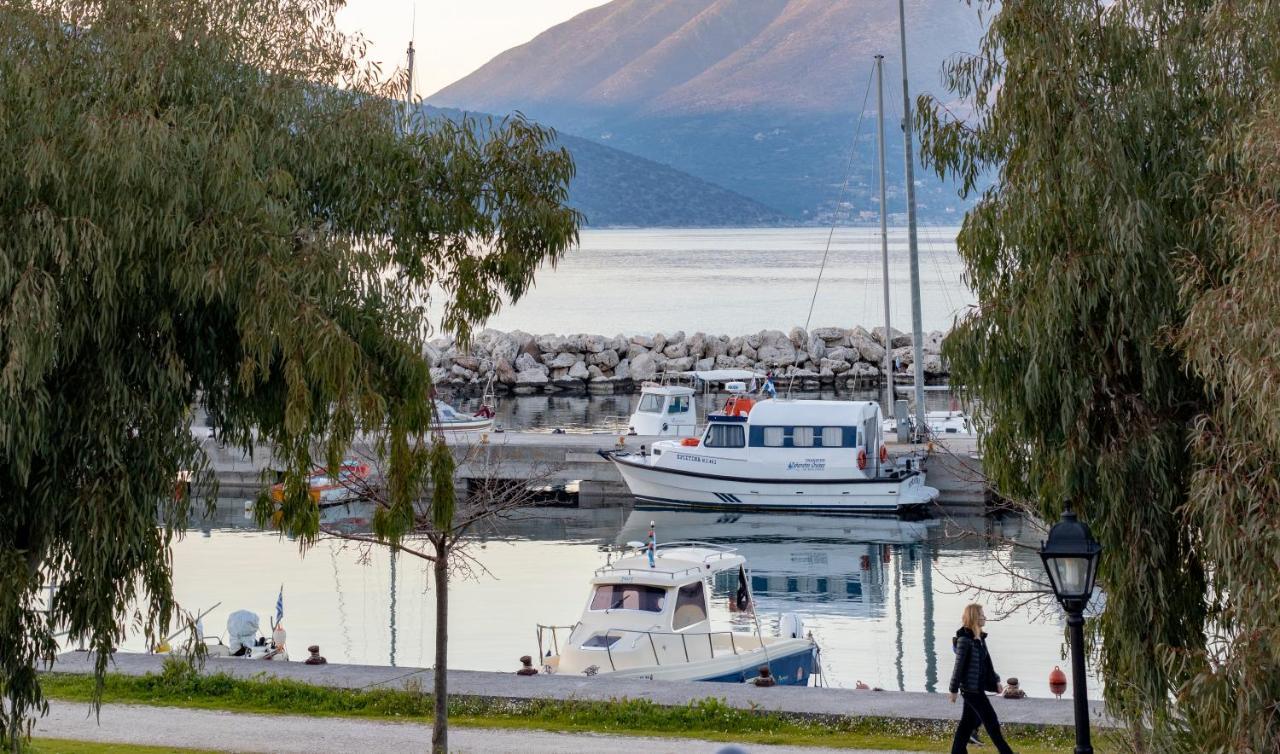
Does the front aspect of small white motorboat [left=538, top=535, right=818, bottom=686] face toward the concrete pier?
no

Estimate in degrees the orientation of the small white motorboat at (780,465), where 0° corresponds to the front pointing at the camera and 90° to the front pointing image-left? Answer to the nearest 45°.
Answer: approximately 90°

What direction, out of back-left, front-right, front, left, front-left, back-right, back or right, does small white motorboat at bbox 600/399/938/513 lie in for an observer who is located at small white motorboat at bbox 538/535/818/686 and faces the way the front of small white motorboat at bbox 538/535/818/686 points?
back-right

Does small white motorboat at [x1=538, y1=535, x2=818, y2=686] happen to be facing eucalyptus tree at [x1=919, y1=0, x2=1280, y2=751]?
no

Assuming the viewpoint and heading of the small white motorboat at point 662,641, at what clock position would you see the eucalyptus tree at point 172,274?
The eucalyptus tree is roughly at 11 o'clock from the small white motorboat.

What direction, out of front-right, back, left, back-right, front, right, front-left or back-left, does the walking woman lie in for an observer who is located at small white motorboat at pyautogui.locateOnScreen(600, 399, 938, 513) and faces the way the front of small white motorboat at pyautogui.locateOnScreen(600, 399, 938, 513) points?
left

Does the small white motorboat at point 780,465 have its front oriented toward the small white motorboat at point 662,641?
no

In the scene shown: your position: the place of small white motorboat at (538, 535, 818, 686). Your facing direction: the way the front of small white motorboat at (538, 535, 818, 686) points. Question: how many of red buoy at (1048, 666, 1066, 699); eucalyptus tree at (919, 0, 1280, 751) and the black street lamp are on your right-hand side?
0
